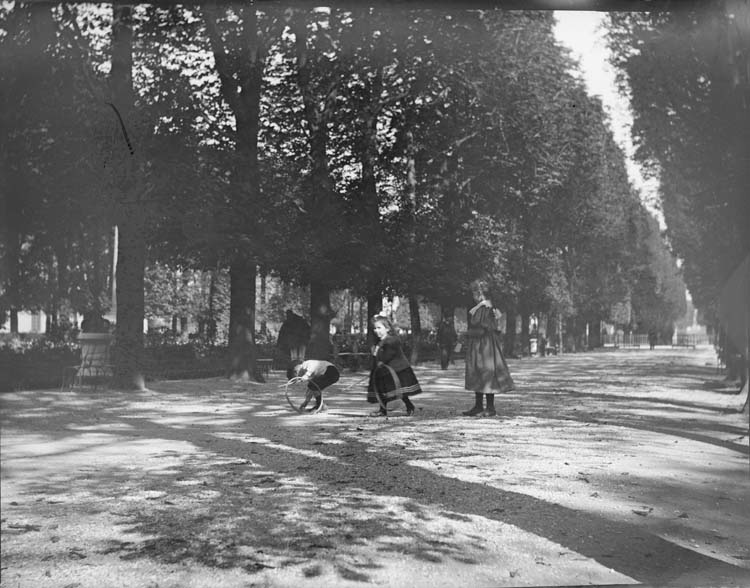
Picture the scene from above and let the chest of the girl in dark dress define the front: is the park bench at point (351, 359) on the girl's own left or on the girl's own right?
on the girl's own right

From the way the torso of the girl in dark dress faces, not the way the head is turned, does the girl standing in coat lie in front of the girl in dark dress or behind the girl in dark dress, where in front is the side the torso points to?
behind

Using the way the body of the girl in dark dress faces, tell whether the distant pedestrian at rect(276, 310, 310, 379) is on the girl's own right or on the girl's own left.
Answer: on the girl's own right

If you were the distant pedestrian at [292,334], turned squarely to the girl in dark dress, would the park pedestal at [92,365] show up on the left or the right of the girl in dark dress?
right
